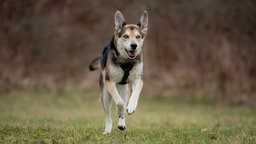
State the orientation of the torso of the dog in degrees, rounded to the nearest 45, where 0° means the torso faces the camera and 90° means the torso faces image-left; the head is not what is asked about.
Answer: approximately 0°
